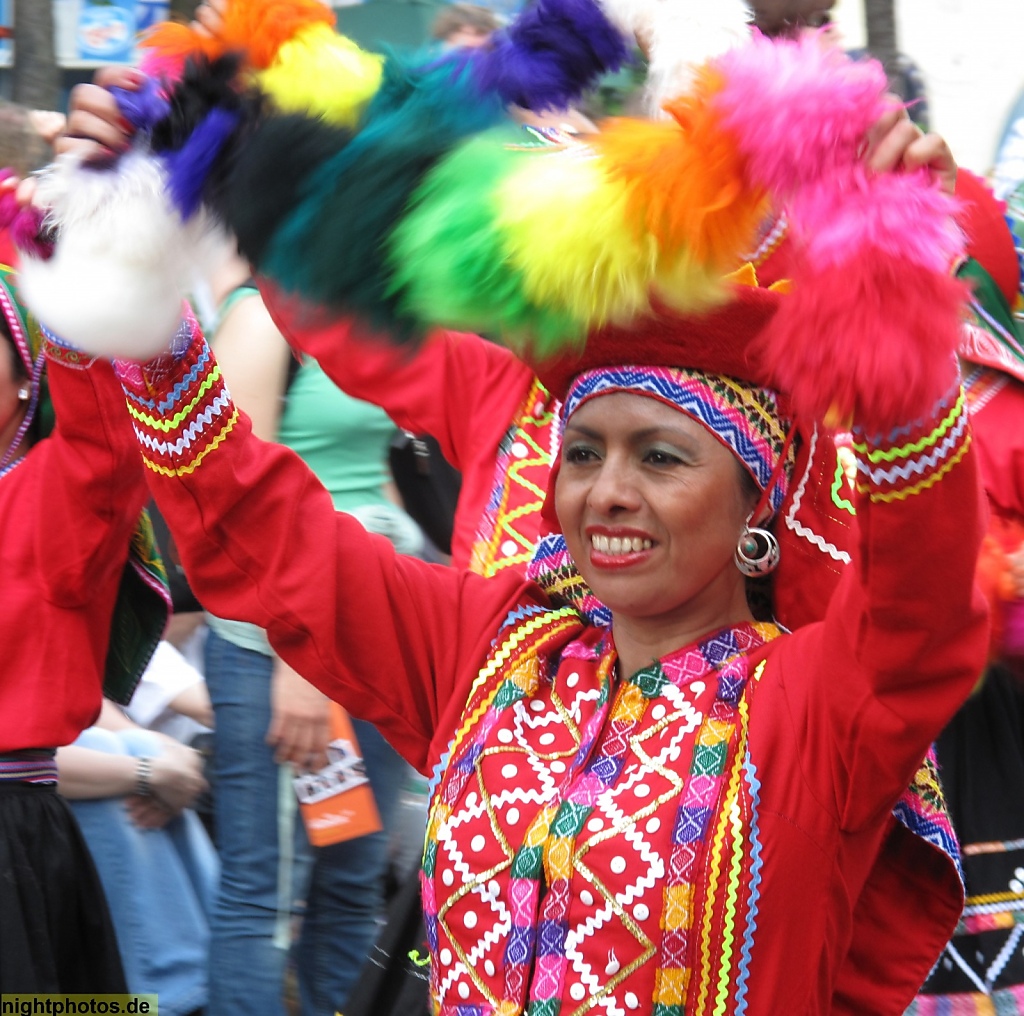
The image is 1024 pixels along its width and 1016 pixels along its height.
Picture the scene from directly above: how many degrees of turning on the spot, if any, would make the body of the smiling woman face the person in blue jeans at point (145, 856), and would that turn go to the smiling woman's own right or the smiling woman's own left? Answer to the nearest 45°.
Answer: approximately 90° to the smiling woman's own right

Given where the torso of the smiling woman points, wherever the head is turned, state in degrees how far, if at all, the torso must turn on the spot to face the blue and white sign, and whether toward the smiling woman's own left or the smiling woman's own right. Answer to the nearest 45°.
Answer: approximately 135° to the smiling woman's own right

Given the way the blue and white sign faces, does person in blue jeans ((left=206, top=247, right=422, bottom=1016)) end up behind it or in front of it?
in front

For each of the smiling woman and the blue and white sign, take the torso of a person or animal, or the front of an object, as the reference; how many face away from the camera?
0

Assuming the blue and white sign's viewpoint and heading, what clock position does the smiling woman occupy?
The smiling woman is roughly at 12 o'clock from the blue and white sign.

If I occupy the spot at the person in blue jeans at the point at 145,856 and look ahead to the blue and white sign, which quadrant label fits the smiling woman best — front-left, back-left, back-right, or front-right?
back-right

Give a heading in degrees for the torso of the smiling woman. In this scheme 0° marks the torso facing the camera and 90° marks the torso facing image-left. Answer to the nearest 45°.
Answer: approximately 45°

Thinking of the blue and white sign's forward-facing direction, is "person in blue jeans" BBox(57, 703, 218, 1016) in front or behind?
in front

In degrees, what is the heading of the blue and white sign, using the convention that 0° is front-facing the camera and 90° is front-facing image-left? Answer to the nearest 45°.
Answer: approximately 0°

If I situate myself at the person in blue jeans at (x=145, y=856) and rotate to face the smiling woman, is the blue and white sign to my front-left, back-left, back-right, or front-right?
back-left

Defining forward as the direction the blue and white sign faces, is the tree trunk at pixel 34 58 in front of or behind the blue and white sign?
in front

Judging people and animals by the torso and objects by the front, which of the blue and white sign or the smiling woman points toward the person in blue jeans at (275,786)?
the blue and white sign
